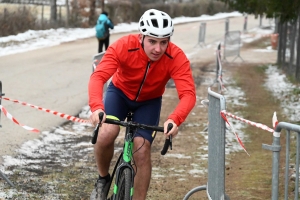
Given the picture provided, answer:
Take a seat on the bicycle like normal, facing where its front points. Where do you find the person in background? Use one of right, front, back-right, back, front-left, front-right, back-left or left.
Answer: back

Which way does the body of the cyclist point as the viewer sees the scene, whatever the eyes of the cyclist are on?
toward the camera

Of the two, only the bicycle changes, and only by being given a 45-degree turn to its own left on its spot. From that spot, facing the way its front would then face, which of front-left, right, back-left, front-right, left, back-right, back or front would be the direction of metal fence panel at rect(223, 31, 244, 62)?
back-left

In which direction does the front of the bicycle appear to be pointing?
toward the camera

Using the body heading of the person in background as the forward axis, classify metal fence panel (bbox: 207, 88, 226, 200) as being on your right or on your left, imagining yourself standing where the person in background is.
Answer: on your right

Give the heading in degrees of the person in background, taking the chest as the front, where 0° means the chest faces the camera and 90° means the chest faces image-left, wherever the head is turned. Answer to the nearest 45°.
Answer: approximately 225°

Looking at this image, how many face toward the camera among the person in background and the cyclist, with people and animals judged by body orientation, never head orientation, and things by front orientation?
1

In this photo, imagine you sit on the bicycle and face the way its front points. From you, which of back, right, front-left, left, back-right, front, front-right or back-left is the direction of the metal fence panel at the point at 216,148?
back-left

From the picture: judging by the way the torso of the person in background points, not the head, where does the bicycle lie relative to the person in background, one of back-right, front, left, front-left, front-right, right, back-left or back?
back-right

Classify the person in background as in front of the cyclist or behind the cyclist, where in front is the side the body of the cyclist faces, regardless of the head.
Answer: behind
